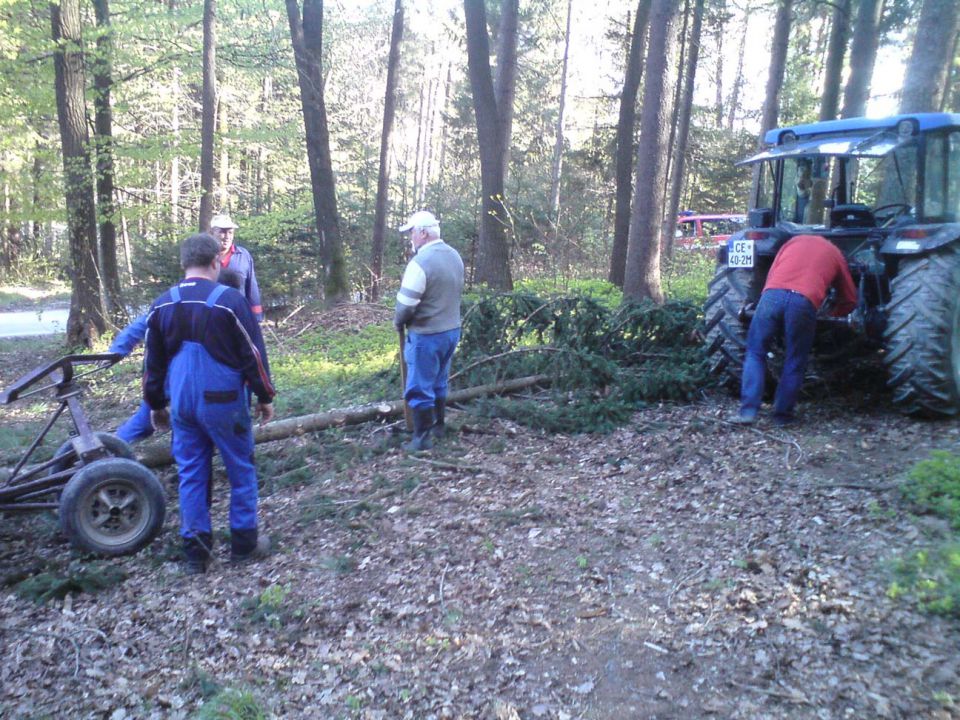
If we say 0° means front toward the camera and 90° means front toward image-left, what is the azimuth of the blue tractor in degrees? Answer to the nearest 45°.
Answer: approximately 225°

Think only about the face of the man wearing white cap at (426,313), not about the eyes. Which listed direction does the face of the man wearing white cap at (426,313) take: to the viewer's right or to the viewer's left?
to the viewer's left

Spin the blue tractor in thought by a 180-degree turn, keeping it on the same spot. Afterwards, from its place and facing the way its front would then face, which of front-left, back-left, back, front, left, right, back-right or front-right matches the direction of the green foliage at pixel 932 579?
front-left

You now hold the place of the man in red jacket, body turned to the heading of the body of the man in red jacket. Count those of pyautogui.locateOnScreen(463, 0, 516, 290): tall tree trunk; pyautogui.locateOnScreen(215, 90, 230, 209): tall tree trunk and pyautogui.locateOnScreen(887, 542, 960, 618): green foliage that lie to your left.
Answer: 2

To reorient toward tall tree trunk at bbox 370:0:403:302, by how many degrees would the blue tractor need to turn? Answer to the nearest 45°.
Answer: approximately 90° to its left

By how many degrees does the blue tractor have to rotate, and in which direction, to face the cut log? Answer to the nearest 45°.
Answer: approximately 135° to its left

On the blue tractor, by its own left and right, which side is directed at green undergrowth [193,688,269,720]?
back

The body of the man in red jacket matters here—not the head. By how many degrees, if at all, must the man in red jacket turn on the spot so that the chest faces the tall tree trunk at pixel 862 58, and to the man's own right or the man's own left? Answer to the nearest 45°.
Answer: approximately 45° to the man's own left

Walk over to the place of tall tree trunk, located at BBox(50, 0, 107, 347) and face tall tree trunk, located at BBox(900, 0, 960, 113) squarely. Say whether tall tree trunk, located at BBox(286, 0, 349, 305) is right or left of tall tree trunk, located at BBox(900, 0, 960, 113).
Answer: left

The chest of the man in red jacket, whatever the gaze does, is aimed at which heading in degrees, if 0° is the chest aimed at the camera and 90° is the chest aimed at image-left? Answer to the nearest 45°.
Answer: approximately 225°

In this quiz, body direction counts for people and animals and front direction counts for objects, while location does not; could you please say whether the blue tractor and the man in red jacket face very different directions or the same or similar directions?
same or similar directions

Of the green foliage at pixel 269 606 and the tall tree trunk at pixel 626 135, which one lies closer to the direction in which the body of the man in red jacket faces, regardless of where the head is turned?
the tall tree trunk

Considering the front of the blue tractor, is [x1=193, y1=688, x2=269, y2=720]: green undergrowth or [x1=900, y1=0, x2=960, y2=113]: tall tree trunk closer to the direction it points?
the tall tree trunk

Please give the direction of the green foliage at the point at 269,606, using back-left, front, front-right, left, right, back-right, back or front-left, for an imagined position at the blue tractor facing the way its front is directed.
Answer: back
